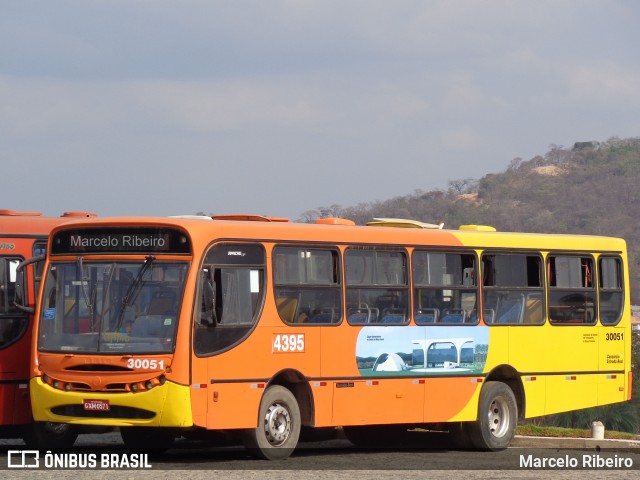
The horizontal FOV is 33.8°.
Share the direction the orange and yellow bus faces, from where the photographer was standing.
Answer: facing the viewer and to the left of the viewer
